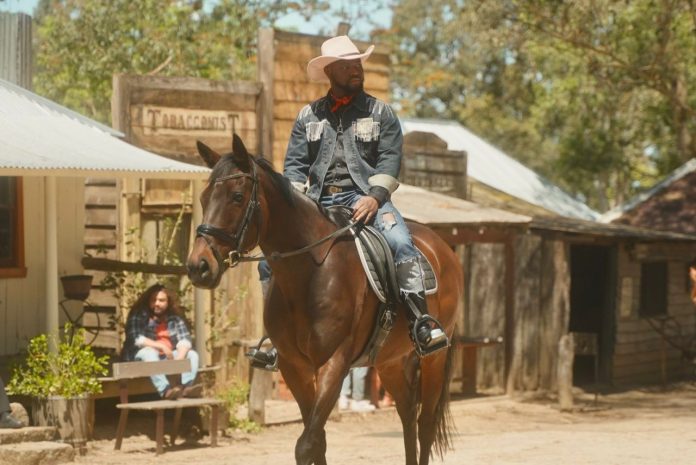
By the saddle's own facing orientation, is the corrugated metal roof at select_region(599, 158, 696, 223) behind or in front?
behind

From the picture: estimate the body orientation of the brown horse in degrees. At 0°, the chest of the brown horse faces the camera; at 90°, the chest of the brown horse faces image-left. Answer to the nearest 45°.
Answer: approximately 45°

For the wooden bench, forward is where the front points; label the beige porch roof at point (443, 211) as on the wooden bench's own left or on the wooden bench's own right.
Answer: on the wooden bench's own left

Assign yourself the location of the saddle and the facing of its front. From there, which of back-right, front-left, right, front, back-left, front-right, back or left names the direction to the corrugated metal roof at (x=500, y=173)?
back-right

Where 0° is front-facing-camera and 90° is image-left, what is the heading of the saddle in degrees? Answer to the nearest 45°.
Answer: approximately 45°

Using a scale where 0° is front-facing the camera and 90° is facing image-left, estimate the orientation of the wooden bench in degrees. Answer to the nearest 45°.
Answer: approximately 315°

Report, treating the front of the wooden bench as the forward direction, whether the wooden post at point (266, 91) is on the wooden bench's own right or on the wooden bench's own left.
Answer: on the wooden bench's own left

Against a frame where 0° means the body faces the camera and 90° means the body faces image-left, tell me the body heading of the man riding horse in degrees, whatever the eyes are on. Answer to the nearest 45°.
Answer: approximately 0°

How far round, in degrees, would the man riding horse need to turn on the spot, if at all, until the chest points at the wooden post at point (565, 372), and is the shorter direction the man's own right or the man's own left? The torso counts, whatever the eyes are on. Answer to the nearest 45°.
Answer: approximately 180°
